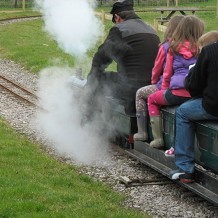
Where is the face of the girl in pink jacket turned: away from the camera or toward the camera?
away from the camera

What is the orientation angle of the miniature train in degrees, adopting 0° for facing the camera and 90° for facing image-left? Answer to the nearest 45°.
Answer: approximately 135°

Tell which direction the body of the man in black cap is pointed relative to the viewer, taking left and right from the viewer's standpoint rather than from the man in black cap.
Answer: facing away from the viewer and to the left of the viewer

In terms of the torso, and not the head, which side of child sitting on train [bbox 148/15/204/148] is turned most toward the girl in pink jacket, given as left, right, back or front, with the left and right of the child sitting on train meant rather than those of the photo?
front

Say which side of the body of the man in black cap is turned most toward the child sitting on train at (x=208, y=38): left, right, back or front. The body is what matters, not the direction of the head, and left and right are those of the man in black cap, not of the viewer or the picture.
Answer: back

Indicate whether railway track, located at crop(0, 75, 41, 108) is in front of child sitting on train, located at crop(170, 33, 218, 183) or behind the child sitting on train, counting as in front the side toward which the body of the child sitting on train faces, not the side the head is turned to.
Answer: in front

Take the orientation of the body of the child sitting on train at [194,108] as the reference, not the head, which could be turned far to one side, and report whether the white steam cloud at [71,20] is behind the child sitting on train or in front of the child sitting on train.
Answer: in front

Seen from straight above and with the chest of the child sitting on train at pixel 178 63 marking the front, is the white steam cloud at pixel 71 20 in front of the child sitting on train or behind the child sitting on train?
in front

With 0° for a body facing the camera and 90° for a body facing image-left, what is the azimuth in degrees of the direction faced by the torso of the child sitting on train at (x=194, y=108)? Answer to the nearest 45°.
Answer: approximately 135°

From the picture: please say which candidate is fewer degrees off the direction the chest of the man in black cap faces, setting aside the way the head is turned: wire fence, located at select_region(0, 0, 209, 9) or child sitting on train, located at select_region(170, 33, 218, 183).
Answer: the wire fence

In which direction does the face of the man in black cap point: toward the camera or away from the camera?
away from the camera

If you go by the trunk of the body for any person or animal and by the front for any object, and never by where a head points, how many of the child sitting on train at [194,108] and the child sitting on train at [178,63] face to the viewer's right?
0
